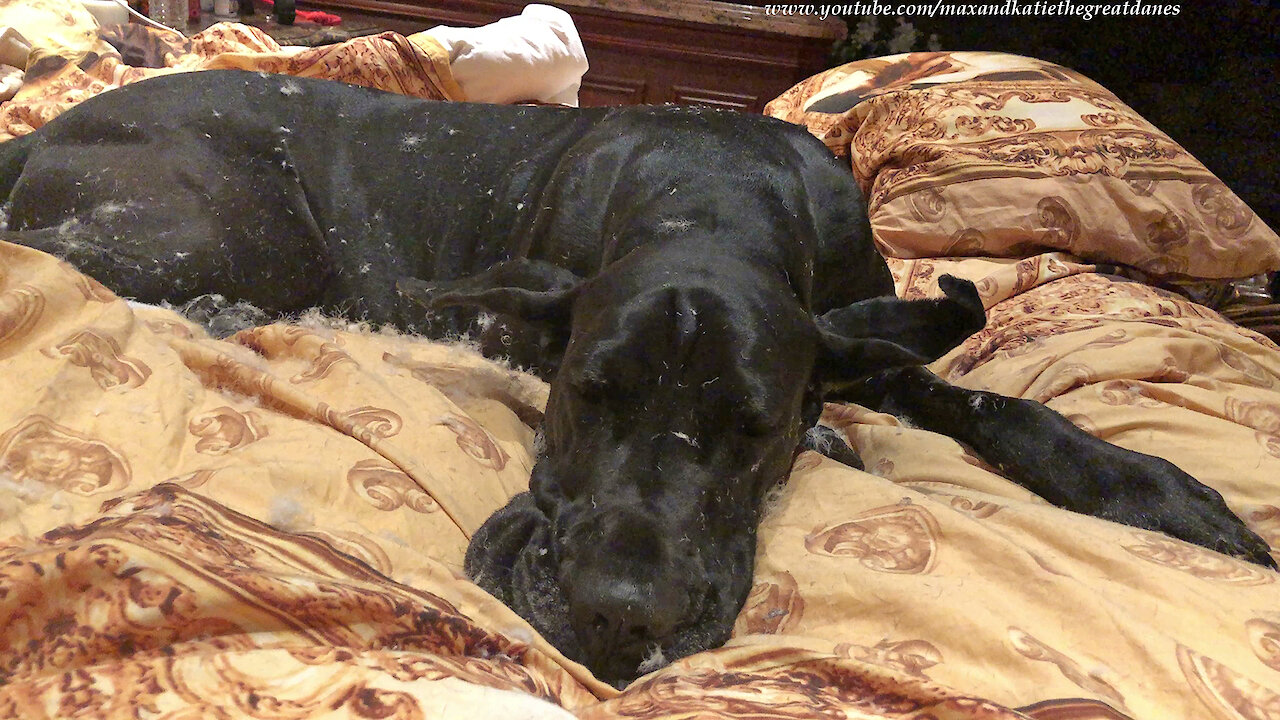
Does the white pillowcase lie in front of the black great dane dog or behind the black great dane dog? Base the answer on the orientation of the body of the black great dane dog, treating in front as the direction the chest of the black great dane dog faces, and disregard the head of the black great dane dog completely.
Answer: behind

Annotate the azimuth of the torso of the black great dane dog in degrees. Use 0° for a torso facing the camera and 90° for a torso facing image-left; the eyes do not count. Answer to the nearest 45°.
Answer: approximately 315°

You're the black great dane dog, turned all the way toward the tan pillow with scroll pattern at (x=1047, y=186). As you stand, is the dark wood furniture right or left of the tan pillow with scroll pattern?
left

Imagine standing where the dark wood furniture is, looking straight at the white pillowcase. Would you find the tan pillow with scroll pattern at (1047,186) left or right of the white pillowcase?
left
